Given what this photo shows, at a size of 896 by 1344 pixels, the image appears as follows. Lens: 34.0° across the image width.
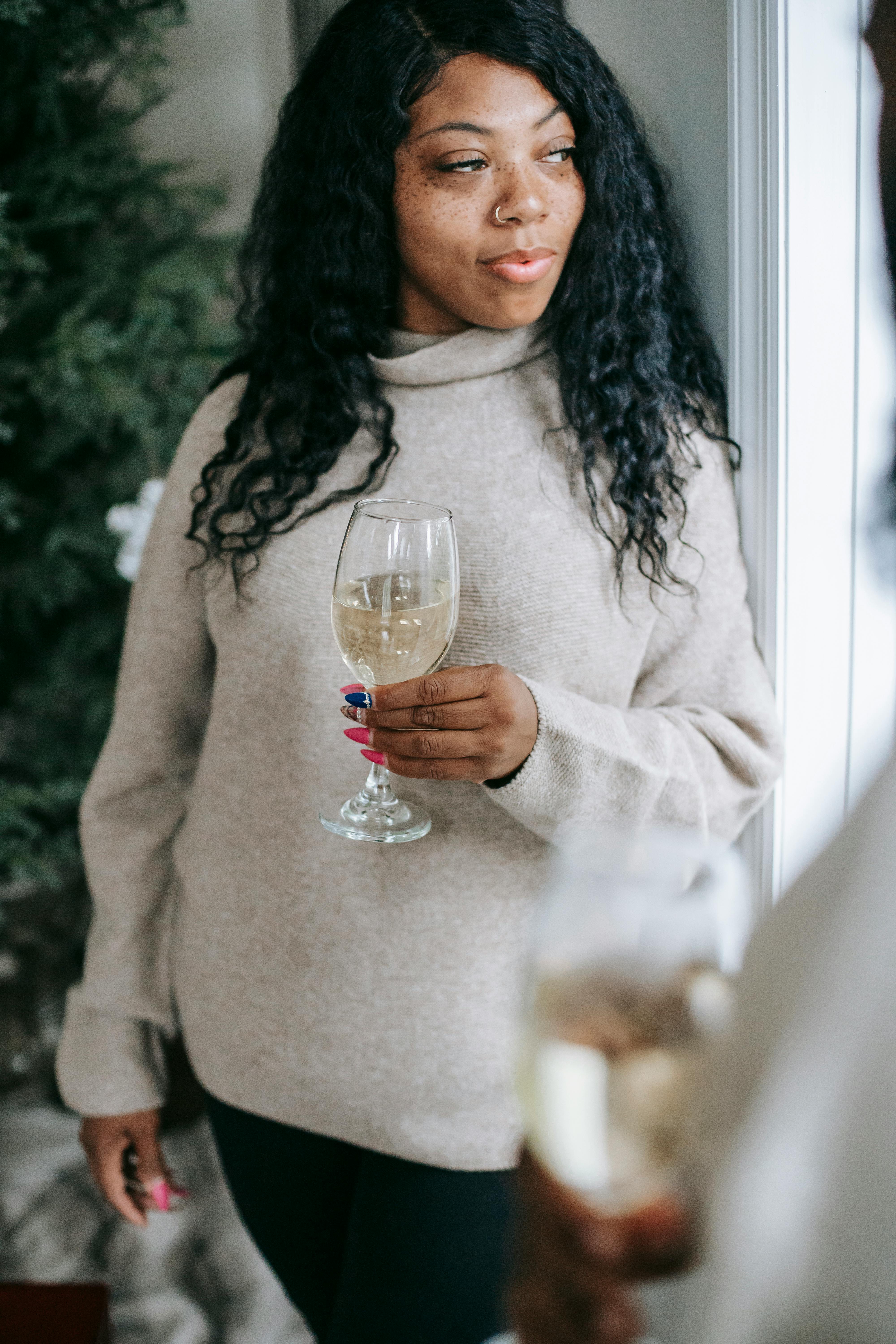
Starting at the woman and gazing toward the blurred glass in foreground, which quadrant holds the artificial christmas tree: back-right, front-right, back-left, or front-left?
back-right

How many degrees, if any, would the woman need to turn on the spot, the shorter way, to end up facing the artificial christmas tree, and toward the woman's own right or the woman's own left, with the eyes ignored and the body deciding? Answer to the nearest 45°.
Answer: approximately 135° to the woman's own right

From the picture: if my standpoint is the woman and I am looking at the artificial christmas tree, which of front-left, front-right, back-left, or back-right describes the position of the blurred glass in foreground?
back-left

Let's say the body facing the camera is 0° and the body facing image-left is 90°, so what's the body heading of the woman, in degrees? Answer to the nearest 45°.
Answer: approximately 0°

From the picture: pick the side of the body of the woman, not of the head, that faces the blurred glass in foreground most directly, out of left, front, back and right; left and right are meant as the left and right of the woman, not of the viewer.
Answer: front

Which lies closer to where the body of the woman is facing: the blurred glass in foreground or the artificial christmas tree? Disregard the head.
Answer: the blurred glass in foreground
